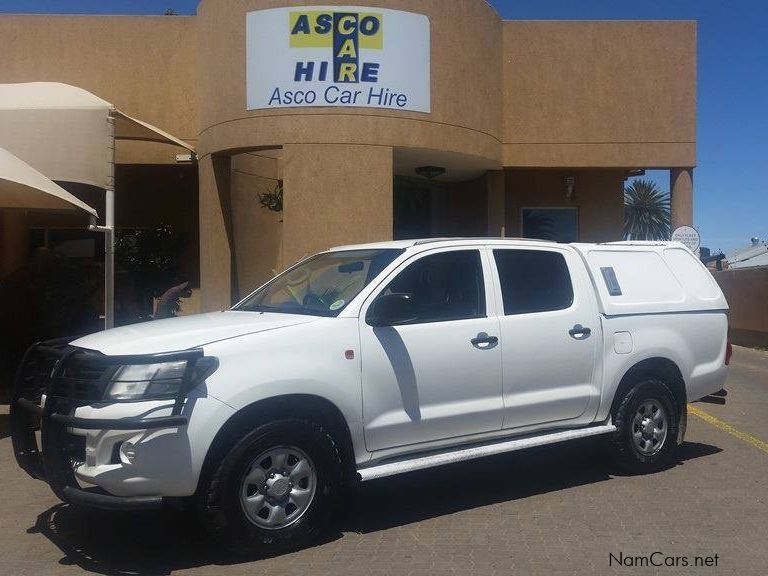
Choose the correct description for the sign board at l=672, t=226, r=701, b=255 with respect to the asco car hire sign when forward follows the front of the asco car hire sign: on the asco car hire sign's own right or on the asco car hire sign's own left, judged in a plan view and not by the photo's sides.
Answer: on the asco car hire sign's own left

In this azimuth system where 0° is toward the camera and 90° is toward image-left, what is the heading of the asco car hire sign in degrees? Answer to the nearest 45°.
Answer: approximately 0°

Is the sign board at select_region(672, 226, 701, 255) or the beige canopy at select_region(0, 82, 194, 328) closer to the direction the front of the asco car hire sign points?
the beige canopy

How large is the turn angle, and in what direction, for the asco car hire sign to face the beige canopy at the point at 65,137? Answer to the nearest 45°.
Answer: approximately 45° to its right

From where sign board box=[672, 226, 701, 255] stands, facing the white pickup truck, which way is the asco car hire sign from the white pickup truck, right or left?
right

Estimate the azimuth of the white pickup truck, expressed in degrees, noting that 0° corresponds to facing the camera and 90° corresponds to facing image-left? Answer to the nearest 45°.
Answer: approximately 45°
